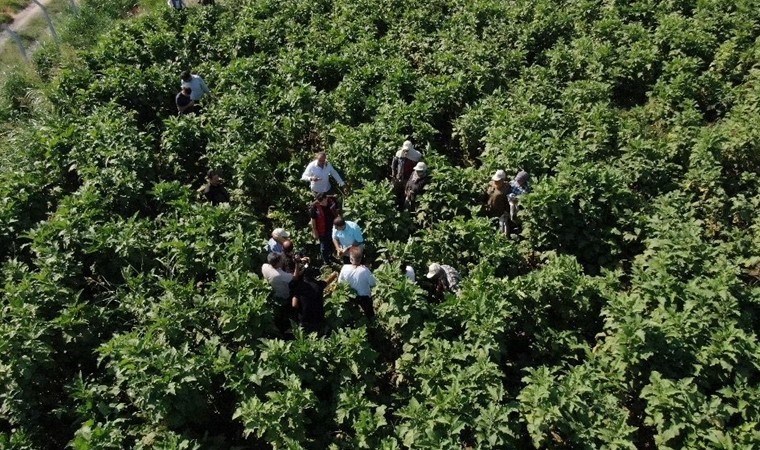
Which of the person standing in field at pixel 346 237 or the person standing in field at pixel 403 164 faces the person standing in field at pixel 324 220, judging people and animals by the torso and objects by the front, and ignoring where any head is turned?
the person standing in field at pixel 403 164

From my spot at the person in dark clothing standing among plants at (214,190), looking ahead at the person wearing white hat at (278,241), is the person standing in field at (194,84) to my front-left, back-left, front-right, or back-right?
back-left

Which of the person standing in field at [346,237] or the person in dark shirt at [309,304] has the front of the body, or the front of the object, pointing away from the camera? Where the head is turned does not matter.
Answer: the person in dark shirt

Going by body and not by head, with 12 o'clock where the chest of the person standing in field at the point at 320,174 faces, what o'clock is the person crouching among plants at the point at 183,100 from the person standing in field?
The person crouching among plants is roughly at 5 o'clock from the person standing in field.

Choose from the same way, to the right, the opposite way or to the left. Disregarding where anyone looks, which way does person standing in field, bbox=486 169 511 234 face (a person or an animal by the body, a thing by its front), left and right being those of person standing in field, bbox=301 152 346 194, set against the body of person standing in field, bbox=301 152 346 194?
to the right

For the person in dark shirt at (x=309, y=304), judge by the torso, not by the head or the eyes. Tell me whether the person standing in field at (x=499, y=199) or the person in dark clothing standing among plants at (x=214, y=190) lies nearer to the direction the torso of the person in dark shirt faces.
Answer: the person in dark clothing standing among plants

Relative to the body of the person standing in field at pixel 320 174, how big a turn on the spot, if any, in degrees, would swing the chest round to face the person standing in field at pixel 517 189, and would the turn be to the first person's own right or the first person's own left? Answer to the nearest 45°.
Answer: approximately 45° to the first person's own left

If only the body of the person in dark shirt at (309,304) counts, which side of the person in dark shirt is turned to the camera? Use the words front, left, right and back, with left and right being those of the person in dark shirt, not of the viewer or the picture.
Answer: back

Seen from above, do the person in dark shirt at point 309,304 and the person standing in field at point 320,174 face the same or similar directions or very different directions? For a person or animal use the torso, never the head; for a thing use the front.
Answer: very different directions

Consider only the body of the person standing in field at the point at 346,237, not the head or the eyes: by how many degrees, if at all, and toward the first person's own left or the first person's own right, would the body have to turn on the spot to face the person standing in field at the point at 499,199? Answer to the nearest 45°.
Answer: approximately 135° to the first person's own left

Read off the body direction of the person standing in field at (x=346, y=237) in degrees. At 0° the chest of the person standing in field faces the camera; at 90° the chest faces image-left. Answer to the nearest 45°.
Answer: approximately 45°
